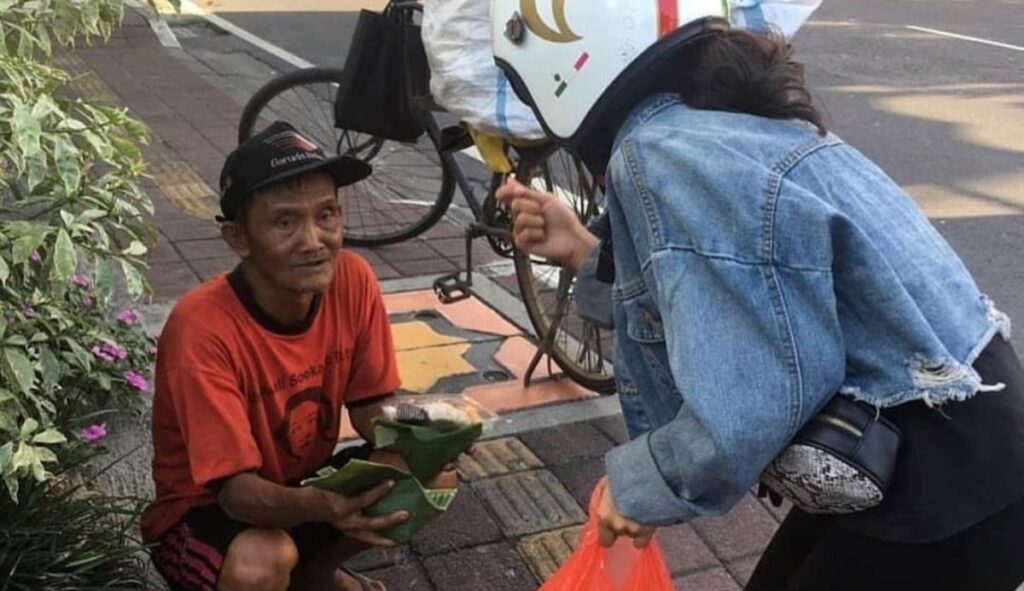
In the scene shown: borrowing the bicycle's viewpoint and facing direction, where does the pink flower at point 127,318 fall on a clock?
The pink flower is roughly at 9 o'clock from the bicycle.

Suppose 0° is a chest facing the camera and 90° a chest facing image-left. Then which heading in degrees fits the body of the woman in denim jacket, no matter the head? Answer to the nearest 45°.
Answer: approximately 90°

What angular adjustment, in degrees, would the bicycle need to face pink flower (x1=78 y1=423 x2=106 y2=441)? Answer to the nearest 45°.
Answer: approximately 90° to its left

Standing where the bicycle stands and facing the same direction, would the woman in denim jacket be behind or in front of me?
behind

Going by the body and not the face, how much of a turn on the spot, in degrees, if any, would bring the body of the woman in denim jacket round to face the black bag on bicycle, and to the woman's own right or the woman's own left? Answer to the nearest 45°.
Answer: approximately 45° to the woman's own right

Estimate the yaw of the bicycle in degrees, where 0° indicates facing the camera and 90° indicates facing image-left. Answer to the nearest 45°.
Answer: approximately 135°
